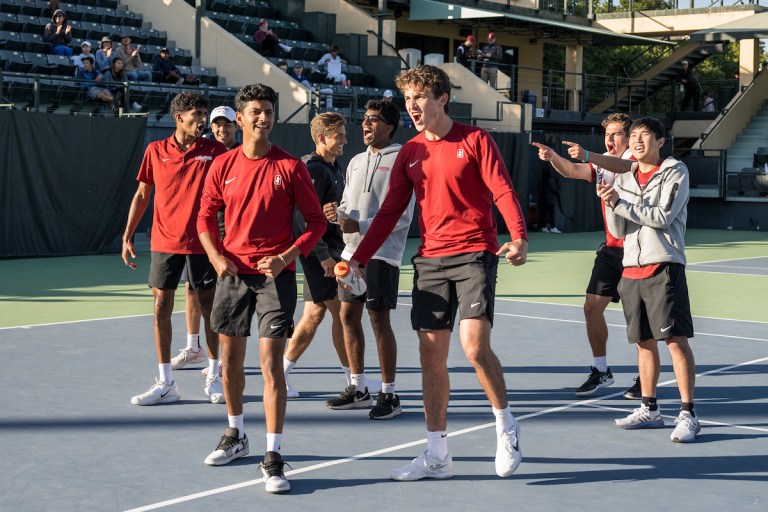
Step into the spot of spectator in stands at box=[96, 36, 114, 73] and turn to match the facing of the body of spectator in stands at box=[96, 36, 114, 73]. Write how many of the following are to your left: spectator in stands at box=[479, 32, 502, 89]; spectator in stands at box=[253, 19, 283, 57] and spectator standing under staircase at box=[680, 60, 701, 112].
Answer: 3

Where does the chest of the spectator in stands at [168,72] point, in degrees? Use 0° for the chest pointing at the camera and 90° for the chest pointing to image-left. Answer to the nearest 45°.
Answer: approximately 315°

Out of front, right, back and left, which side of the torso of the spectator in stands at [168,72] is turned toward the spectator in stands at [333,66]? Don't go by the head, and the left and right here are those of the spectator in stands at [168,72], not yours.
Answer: left

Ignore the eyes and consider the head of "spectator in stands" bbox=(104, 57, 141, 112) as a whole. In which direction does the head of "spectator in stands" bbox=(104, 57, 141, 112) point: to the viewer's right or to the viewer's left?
to the viewer's right

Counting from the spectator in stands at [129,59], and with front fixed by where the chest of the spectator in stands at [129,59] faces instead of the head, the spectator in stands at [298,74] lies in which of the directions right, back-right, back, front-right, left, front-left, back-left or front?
left

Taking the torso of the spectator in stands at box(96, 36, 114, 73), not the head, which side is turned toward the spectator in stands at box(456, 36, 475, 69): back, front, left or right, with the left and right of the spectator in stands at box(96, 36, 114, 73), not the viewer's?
left

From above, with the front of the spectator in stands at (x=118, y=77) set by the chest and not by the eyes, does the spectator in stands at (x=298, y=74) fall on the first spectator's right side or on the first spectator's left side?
on the first spectator's left side

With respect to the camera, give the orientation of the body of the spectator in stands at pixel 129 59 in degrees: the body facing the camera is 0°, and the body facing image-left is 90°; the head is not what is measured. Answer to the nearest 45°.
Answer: approximately 315°

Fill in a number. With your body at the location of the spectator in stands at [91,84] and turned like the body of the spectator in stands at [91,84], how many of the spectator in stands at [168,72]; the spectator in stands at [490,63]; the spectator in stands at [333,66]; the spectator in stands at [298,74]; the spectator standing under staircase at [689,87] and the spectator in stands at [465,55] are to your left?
6
